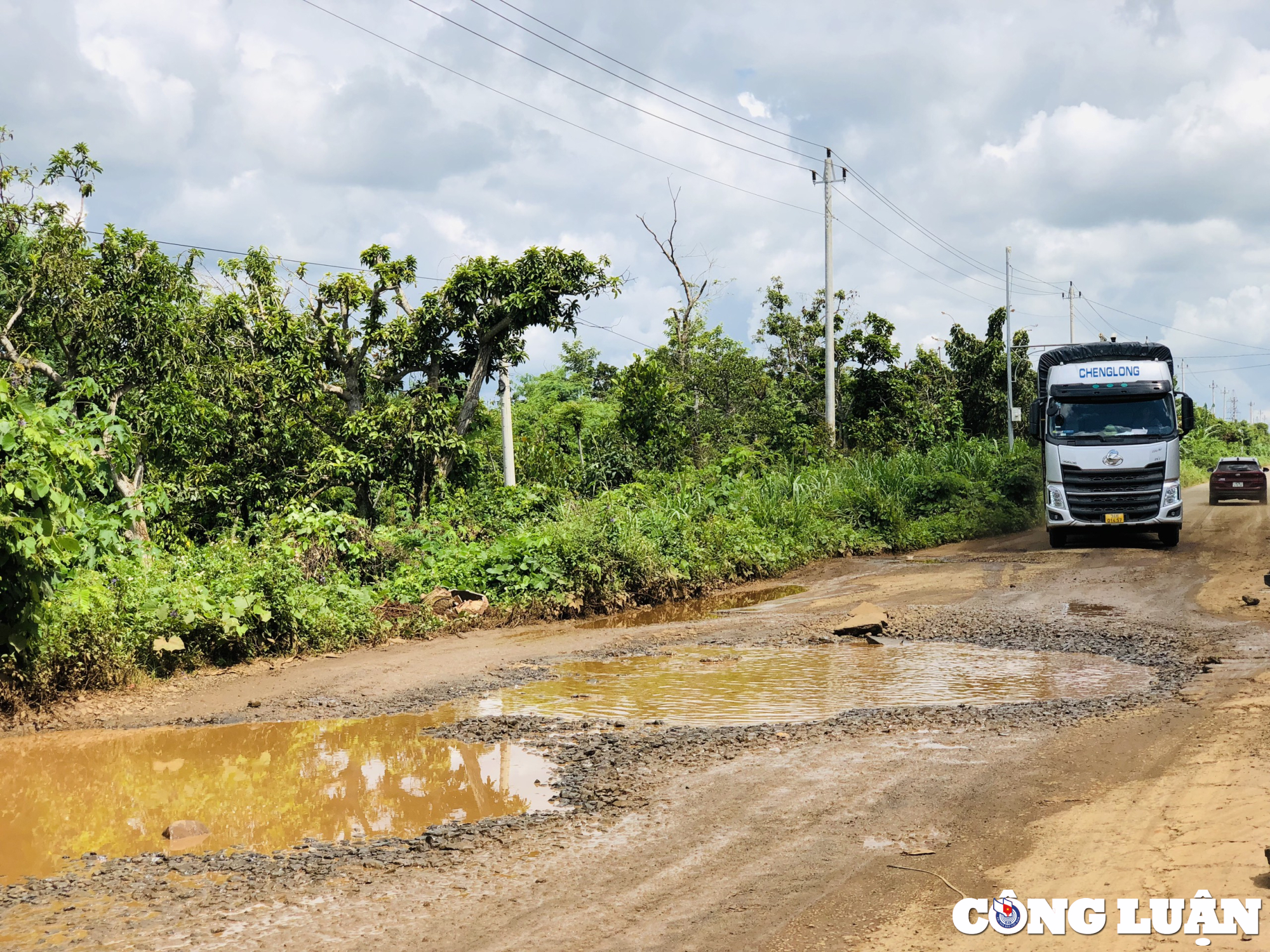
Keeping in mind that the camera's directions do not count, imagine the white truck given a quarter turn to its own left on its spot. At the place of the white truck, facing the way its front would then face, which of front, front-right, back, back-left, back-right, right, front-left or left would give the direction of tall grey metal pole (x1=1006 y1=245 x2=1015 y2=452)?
left

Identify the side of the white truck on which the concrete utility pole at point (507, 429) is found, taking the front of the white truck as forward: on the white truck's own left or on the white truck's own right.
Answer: on the white truck's own right

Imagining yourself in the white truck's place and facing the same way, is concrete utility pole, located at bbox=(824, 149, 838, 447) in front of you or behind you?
behind

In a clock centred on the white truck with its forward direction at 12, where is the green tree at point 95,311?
The green tree is roughly at 2 o'clock from the white truck.

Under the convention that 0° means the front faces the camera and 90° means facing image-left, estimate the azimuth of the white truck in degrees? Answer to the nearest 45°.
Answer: approximately 0°

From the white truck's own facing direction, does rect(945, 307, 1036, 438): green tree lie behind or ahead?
behind
